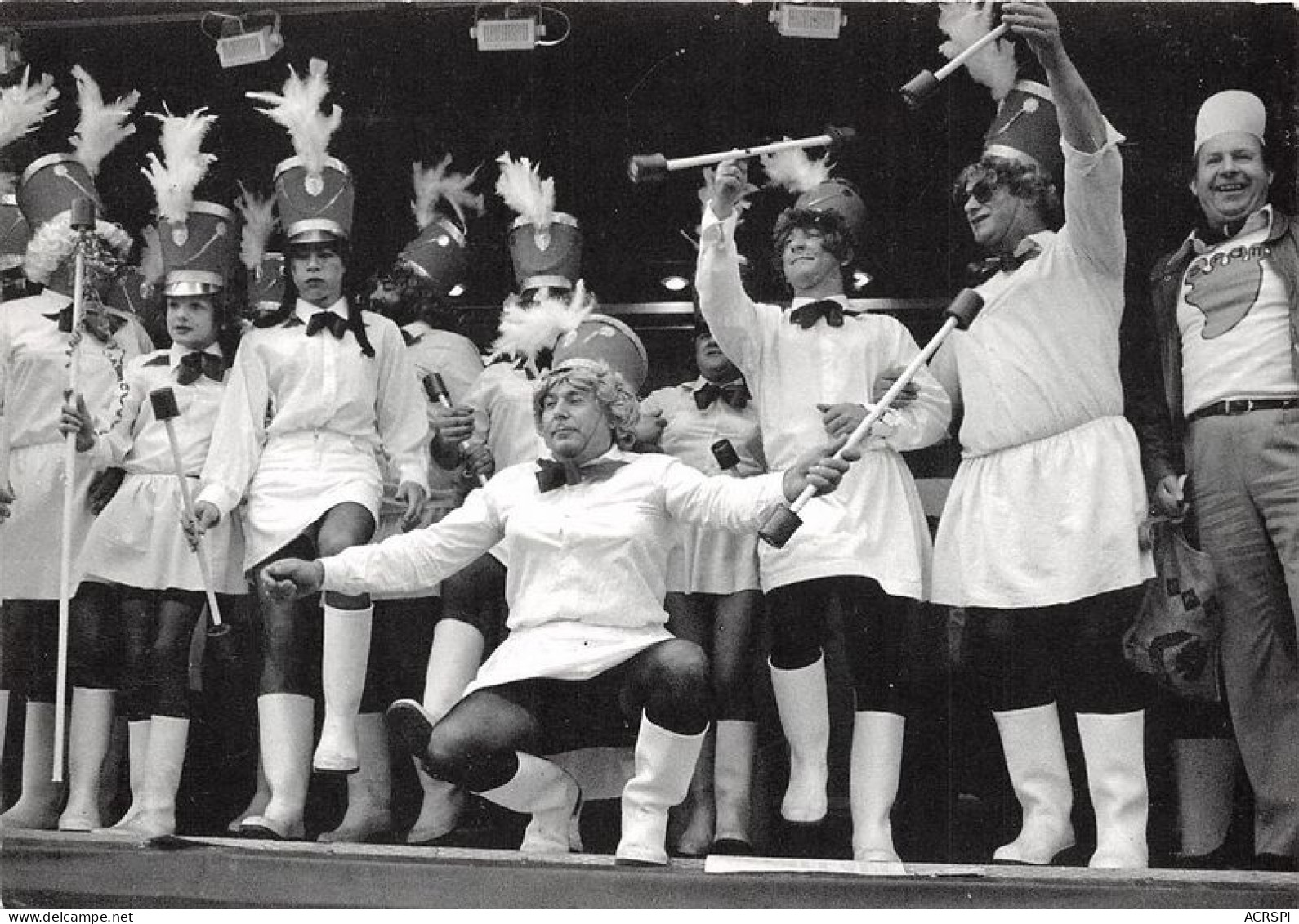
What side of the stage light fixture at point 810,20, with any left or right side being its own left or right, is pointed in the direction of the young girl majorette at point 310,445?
right

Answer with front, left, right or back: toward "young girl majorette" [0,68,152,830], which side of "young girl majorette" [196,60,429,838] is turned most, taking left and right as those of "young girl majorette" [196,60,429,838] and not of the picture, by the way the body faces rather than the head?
right

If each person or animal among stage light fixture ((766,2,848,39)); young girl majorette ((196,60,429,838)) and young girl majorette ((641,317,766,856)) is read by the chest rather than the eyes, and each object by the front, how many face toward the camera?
3

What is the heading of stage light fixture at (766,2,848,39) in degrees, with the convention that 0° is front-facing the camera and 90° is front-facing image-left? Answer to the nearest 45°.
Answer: approximately 0°

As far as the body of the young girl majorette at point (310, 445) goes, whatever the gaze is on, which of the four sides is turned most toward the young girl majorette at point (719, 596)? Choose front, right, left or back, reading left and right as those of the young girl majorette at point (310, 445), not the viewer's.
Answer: left

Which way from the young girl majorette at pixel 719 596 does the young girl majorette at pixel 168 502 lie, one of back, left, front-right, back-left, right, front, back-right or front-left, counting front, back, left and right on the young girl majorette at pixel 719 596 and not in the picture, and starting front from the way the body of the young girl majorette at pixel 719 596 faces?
right

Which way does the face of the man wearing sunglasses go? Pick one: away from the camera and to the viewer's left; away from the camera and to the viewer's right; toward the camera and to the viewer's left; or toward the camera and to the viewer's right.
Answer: toward the camera and to the viewer's left

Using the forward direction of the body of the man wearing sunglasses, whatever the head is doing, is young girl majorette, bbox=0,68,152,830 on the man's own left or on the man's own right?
on the man's own right
